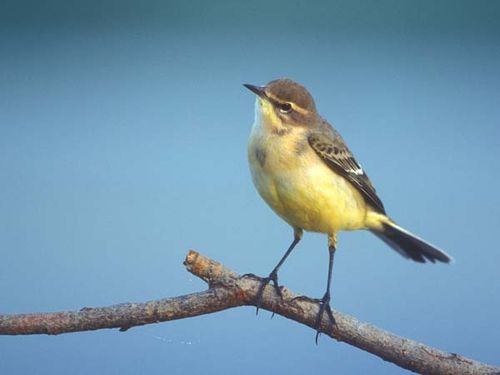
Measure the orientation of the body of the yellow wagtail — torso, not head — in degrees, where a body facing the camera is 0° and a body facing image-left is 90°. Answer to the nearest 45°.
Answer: approximately 45°
